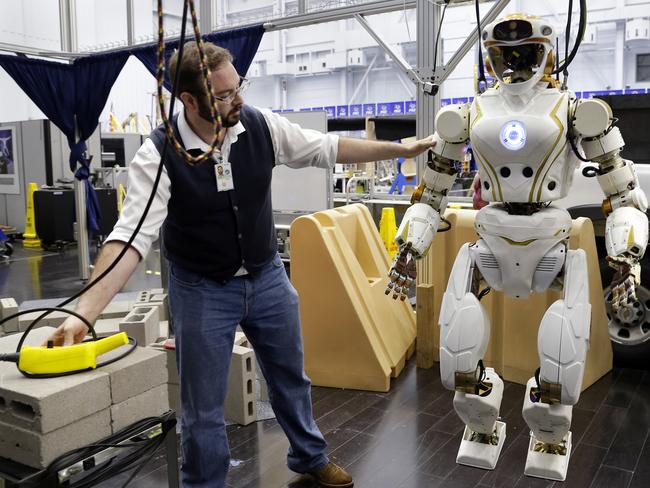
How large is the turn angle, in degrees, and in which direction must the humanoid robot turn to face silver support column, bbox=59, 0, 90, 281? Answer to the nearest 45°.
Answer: approximately 135° to its right

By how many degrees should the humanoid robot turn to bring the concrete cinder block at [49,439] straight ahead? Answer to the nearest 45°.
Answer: approximately 45° to its right

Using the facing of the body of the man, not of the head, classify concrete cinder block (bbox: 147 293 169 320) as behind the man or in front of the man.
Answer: behind

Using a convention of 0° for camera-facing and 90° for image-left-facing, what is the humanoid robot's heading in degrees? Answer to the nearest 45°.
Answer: approximately 0°

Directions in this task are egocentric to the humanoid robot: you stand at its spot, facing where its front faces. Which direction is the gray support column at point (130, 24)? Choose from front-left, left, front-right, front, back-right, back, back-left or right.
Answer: back-right

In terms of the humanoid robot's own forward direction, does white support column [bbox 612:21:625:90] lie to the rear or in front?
to the rear

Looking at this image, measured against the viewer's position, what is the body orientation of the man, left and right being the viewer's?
facing the viewer and to the right of the viewer

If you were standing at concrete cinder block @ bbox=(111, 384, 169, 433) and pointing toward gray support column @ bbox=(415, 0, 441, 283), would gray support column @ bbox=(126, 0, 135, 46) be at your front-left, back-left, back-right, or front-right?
front-left

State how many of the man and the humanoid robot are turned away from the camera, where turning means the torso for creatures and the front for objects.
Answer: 0

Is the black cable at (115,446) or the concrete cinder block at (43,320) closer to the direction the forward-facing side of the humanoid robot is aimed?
the black cable

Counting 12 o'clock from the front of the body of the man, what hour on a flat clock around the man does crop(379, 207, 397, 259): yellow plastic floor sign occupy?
The yellow plastic floor sign is roughly at 8 o'clock from the man.
